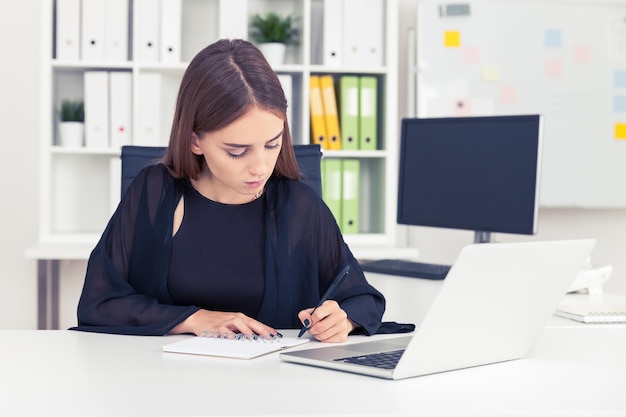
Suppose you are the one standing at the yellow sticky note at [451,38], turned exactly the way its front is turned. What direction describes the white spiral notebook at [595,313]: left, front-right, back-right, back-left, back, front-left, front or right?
front

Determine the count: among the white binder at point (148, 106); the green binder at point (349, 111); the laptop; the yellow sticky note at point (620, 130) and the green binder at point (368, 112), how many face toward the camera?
4

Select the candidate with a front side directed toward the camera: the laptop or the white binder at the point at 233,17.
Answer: the white binder

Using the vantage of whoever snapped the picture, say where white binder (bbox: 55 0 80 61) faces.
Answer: facing the viewer

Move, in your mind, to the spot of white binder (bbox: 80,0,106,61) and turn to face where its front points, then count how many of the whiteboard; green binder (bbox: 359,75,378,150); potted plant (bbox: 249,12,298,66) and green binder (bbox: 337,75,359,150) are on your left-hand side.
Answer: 4

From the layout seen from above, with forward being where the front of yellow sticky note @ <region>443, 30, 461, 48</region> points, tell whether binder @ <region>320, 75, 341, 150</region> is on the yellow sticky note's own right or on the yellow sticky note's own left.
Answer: on the yellow sticky note's own right

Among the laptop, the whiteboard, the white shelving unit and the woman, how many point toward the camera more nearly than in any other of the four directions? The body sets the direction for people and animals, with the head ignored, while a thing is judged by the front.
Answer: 3

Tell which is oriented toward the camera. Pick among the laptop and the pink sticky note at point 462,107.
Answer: the pink sticky note

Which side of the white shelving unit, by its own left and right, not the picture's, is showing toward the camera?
front

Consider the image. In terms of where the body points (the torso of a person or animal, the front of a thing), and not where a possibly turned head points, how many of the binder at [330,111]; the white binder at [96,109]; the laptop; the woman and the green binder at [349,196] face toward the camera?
4

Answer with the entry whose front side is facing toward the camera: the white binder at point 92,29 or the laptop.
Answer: the white binder

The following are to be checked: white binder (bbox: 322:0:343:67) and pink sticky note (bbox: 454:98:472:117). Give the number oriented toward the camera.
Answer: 2

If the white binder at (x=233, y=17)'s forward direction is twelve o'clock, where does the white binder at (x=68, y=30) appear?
the white binder at (x=68, y=30) is roughly at 3 o'clock from the white binder at (x=233, y=17).

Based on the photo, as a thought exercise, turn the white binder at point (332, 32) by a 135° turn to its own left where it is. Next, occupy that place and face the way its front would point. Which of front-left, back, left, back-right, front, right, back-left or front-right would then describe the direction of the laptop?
back-right

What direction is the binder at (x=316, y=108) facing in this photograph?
toward the camera

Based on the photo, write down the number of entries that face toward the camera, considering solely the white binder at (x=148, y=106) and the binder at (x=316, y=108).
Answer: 2
